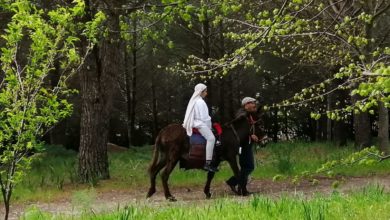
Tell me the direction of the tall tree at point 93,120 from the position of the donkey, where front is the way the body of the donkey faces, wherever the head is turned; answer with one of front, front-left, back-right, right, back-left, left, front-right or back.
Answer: back-left

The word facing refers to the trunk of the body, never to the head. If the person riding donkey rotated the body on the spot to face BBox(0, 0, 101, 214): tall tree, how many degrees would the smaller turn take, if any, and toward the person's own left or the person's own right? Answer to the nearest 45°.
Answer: approximately 135° to the person's own right

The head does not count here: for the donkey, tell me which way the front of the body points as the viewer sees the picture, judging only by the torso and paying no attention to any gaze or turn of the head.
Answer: to the viewer's right
